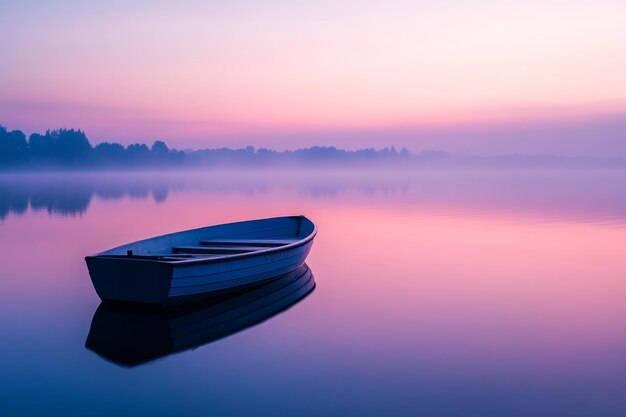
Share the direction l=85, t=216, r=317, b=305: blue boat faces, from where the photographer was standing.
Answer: facing away from the viewer and to the right of the viewer
